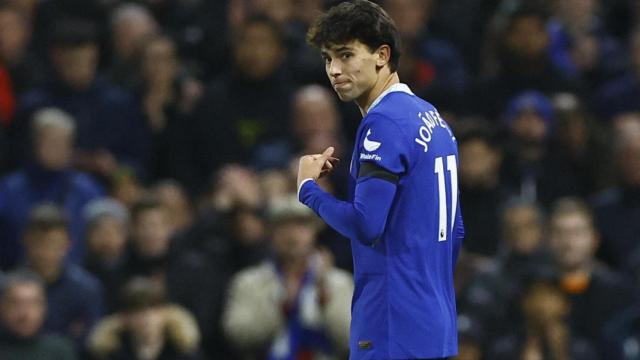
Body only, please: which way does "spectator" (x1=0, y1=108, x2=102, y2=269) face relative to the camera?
toward the camera

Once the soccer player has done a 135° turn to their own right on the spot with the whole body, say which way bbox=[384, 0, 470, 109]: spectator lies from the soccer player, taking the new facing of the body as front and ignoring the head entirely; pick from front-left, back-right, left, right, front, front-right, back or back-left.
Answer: left

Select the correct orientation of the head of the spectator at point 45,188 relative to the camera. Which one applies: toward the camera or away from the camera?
toward the camera

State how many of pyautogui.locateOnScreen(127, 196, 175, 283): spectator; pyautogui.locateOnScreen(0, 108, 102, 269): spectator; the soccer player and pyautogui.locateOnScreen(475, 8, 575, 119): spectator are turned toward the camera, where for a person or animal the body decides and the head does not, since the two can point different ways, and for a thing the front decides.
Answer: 3

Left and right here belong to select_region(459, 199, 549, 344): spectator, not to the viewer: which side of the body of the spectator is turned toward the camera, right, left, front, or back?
front

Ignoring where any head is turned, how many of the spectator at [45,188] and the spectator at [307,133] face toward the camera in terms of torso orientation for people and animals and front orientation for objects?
2

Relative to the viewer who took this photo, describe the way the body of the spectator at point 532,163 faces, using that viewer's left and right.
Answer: facing the viewer

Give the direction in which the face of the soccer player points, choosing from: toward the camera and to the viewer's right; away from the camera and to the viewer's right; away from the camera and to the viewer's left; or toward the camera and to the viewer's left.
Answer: toward the camera and to the viewer's left

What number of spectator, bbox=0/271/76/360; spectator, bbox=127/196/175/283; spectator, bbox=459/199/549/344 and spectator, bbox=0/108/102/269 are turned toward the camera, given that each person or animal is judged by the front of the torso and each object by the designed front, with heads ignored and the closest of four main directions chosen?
4

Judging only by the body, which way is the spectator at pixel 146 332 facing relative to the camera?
toward the camera

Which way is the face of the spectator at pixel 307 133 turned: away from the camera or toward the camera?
toward the camera

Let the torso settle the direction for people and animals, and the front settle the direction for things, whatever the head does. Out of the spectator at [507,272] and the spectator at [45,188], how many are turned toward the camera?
2
